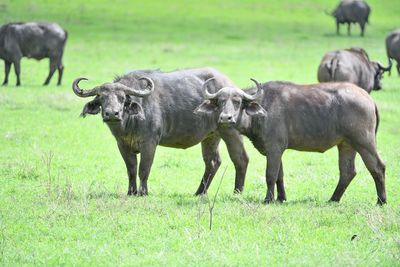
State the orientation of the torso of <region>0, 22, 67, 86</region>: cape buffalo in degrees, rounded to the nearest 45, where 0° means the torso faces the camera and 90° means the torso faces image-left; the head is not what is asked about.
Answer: approximately 90°

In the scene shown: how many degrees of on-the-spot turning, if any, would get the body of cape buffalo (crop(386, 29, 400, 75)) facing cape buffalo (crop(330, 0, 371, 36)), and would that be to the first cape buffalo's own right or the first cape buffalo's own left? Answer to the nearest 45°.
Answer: approximately 90° to the first cape buffalo's own left

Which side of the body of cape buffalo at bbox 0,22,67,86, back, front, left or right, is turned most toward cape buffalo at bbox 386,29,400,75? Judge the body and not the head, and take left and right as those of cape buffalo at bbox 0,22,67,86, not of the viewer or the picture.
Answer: back

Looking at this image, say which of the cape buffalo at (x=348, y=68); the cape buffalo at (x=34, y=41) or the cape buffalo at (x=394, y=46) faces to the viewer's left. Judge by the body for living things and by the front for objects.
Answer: the cape buffalo at (x=34, y=41)

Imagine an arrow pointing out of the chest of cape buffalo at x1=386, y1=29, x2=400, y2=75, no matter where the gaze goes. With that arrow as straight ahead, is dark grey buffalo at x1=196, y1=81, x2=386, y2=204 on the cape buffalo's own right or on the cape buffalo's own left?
on the cape buffalo's own right

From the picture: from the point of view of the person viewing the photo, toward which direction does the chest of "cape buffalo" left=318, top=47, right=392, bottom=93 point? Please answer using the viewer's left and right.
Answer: facing away from the viewer and to the right of the viewer

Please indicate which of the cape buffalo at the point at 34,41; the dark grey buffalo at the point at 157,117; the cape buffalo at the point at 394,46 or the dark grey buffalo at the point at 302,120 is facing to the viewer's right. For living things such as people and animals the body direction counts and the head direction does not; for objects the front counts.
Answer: the cape buffalo at the point at 394,46

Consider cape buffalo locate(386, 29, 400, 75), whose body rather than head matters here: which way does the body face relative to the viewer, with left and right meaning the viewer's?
facing to the right of the viewer

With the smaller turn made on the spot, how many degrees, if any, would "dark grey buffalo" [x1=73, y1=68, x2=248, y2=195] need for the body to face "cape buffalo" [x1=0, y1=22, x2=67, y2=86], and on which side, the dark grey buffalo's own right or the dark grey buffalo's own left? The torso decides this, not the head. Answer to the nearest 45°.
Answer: approximately 135° to the dark grey buffalo's own right

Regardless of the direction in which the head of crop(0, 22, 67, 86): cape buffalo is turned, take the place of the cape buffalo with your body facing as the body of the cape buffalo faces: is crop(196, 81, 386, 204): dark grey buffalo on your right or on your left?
on your left

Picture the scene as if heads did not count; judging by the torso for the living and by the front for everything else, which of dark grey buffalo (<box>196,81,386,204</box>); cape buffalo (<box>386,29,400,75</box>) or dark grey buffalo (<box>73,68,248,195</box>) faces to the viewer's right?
the cape buffalo
